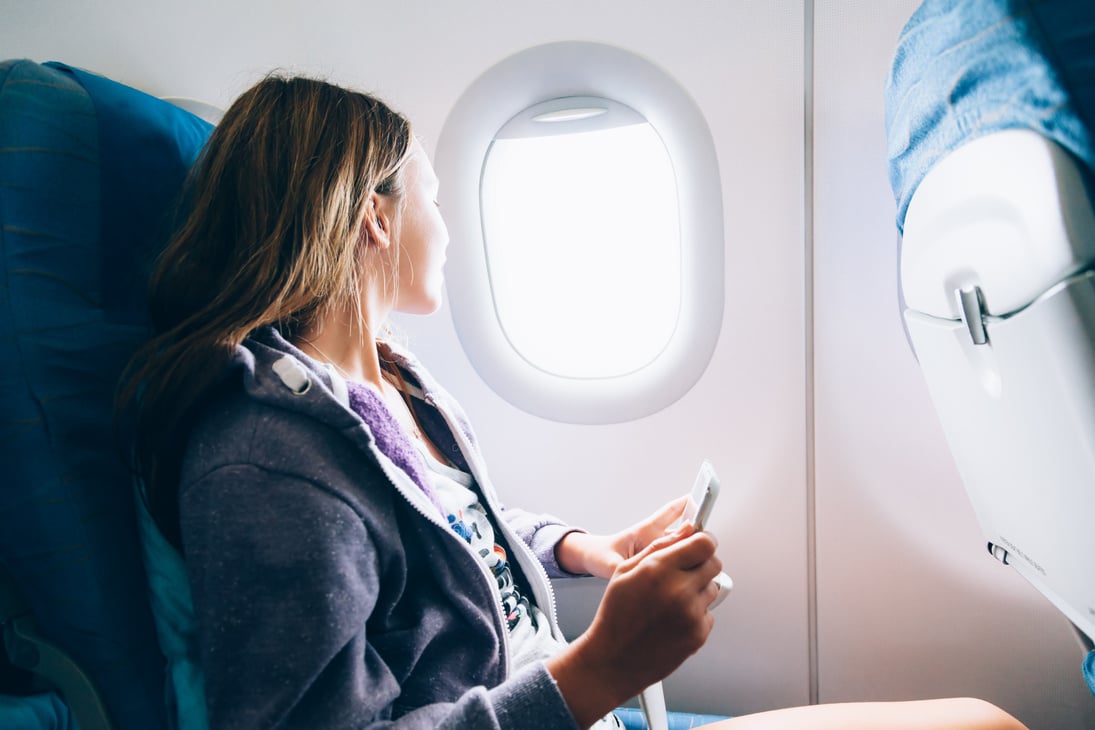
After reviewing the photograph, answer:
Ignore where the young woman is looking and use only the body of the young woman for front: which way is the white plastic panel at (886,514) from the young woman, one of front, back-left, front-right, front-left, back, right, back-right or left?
front-left

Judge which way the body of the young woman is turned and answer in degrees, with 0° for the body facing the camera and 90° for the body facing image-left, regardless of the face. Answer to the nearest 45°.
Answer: approximately 270°
